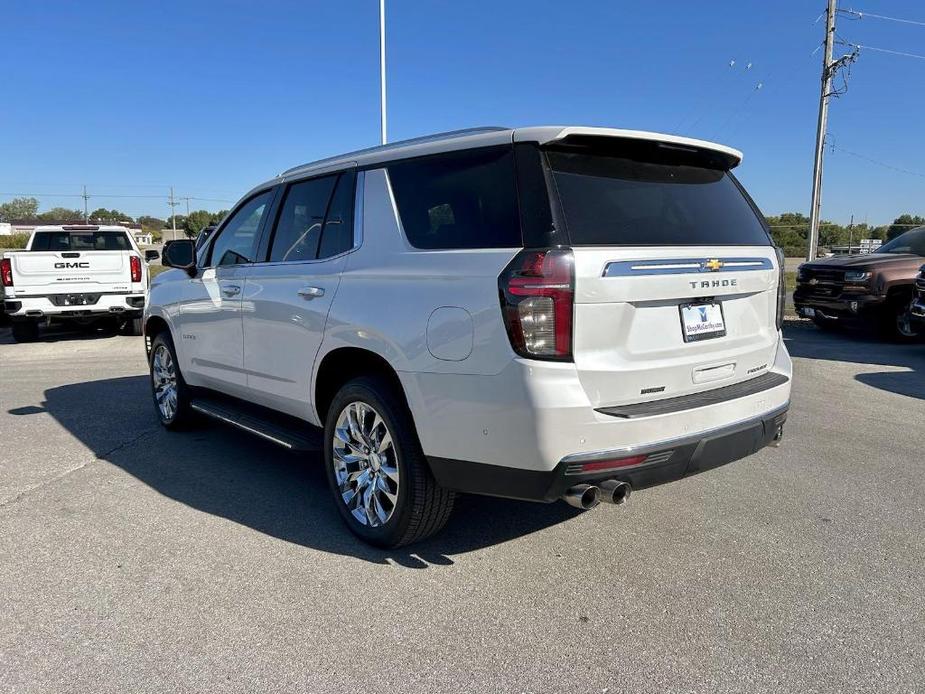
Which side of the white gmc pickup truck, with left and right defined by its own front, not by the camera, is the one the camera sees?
back

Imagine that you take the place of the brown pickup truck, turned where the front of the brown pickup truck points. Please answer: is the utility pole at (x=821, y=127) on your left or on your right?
on your right

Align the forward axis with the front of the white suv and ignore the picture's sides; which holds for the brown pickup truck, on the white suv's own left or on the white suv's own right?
on the white suv's own right

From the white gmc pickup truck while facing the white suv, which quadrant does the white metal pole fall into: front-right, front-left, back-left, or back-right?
back-left

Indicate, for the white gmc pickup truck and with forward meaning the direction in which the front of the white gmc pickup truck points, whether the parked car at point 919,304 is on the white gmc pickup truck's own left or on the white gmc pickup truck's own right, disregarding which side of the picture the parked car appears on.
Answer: on the white gmc pickup truck's own right

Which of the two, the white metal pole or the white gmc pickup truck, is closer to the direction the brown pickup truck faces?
the white gmc pickup truck

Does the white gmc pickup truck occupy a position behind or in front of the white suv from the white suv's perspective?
in front

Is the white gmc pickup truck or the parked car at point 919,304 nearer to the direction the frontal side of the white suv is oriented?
the white gmc pickup truck

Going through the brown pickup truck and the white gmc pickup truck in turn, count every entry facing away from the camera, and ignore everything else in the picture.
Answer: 1

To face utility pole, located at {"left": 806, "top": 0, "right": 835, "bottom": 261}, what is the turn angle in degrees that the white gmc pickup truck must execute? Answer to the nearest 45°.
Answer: approximately 90° to its right

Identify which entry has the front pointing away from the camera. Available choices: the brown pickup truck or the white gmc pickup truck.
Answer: the white gmc pickup truck
